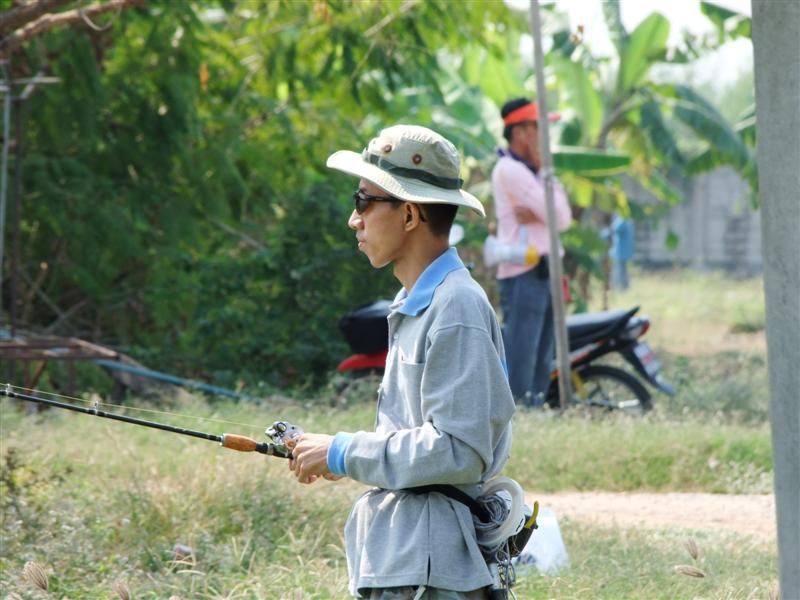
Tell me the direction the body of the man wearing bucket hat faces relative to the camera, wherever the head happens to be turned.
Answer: to the viewer's left

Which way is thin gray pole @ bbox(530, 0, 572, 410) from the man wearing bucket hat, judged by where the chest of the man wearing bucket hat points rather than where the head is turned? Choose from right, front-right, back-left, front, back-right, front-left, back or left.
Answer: right

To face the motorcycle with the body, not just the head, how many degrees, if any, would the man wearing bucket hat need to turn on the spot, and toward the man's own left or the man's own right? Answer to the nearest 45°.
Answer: approximately 90° to the man's own right

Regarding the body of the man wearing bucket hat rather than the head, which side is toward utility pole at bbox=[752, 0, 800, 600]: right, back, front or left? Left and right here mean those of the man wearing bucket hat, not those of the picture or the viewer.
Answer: back

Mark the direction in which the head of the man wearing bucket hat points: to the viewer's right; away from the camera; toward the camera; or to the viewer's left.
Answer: to the viewer's left
